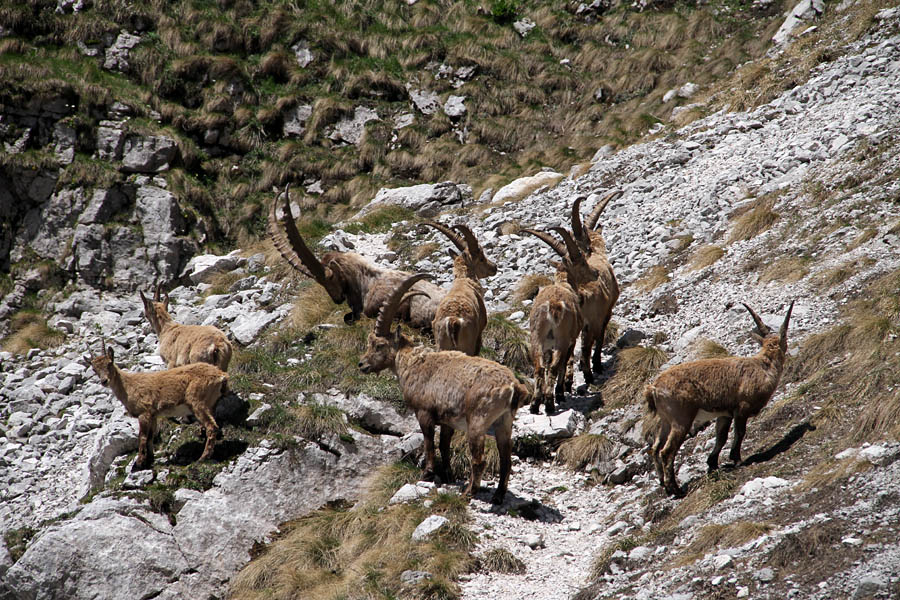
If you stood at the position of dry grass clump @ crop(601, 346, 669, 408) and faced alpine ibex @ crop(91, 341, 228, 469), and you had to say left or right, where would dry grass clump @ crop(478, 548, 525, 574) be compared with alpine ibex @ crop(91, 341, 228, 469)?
left

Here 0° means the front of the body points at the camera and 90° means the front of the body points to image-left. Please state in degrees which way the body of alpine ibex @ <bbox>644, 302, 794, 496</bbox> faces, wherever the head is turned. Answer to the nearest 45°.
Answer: approximately 225°

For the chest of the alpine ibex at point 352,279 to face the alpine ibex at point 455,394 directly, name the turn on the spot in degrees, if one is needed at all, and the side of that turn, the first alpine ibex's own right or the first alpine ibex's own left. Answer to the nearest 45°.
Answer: approximately 90° to the first alpine ibex's own left

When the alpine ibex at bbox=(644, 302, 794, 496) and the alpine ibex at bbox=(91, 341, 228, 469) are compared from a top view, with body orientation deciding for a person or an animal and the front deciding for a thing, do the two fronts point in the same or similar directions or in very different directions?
very different directions

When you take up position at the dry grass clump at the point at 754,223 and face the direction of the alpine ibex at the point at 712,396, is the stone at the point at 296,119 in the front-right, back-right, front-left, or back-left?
back-right

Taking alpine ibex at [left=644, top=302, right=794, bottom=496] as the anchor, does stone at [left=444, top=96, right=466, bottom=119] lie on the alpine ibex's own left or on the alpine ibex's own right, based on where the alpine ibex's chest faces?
on the alpine ibex's own left

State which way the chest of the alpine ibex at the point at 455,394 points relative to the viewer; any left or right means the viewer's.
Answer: facing away from the viewer and to the left of the viewer

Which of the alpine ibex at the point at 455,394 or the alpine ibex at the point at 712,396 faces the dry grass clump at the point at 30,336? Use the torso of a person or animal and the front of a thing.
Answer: the alpine ibex at the point at 455,394

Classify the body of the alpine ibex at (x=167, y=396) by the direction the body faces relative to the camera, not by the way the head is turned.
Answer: to the viewer's left

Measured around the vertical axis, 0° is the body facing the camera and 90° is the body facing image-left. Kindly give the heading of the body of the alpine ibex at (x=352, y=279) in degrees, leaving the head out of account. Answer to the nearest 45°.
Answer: approximately 90°

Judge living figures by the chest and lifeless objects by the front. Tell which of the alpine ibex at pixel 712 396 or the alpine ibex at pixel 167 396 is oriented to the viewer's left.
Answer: the alpine ibex at pixel 167 396

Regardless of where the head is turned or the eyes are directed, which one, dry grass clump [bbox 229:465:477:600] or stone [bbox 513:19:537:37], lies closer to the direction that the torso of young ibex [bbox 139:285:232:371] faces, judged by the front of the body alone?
the stone
